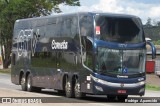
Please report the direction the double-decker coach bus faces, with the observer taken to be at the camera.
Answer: facing the viewer and to the right of the viewer
